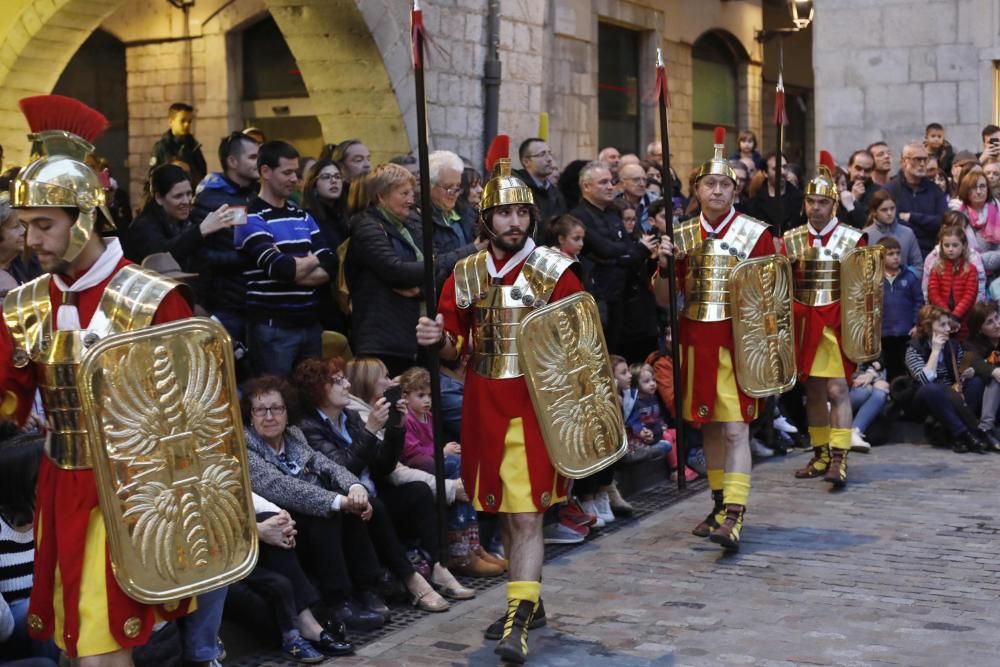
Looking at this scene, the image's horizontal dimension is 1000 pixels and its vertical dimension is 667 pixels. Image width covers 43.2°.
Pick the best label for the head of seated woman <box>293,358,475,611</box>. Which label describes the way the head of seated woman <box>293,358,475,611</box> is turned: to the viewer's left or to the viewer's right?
to the viewer's right

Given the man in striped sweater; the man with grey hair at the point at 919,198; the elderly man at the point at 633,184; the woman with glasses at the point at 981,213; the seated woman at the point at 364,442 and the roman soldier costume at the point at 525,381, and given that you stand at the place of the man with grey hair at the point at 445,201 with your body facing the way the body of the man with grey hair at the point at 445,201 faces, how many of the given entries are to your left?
3

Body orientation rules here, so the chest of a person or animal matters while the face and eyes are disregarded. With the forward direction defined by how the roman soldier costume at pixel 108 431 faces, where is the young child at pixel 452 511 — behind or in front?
behind

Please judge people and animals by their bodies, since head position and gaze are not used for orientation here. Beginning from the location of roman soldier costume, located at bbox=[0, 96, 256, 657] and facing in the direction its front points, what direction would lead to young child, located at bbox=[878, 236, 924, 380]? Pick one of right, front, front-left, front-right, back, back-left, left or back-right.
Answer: back

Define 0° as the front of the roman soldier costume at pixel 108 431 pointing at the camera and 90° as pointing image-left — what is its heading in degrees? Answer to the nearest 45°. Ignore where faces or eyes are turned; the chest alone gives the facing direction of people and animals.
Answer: approximately 45°
